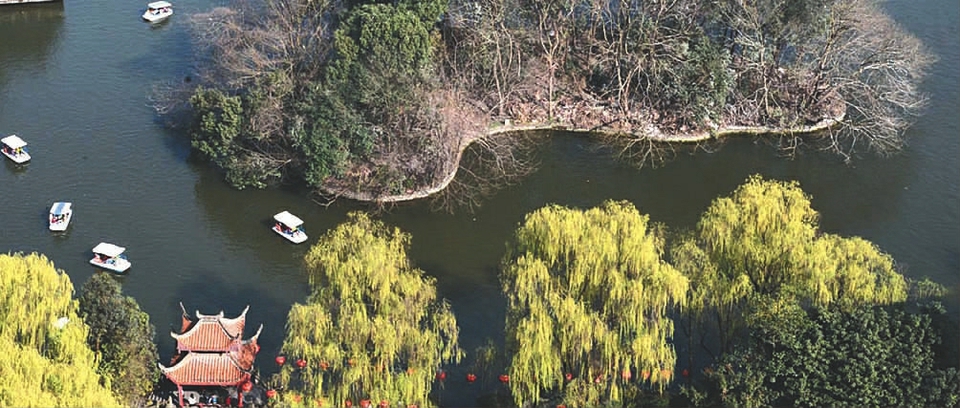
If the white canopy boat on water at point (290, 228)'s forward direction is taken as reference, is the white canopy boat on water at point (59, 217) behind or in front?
behind

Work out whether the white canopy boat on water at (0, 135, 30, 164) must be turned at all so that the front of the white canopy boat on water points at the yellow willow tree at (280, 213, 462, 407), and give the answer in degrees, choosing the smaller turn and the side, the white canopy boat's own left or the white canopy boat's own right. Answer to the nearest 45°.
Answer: approximately 45° to the white canopy boat's own right

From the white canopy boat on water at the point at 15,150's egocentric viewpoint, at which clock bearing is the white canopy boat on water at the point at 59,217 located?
the white canopy boat on water at the point at 59,217 is roughly at 1 o'clock from the white canopy boat on water at the point at 15,150.

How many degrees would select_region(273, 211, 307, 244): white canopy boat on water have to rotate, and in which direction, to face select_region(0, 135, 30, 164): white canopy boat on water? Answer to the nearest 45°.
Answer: approximately 180°

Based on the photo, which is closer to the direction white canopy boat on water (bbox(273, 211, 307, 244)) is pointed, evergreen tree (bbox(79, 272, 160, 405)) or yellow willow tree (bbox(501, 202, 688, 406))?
the yellow willow tree

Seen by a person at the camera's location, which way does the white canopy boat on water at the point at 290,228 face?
facing the viewer and to the right of the viewer

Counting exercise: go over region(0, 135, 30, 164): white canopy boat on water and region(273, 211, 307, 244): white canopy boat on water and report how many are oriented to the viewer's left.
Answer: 0

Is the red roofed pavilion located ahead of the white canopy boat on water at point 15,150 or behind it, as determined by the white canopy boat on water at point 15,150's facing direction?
ahead

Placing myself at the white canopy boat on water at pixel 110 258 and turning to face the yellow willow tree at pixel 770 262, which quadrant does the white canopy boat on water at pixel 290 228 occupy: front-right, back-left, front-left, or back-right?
front-left

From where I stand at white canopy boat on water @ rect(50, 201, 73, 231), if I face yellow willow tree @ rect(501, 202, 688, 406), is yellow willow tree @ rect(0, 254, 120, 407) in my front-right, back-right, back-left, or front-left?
front-right

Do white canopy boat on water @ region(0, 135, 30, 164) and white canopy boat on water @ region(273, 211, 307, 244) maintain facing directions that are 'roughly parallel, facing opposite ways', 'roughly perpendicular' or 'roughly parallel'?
roughly parallel

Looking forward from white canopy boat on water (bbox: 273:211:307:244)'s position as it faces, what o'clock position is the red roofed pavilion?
The red roofed pavilion is roughly at 2 o'clock from the white canopy boat on water.
